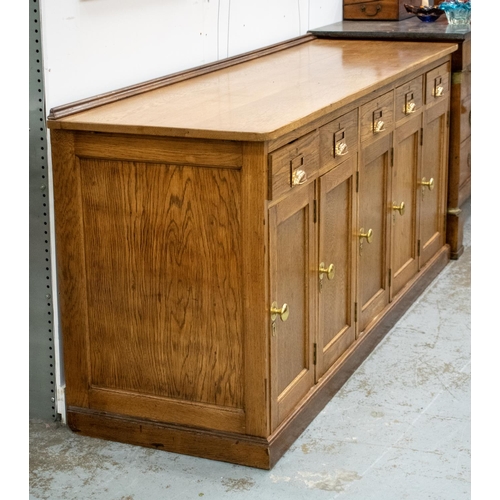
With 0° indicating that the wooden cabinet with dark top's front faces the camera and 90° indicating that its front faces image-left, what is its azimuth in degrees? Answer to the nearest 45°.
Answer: approximately 270°
